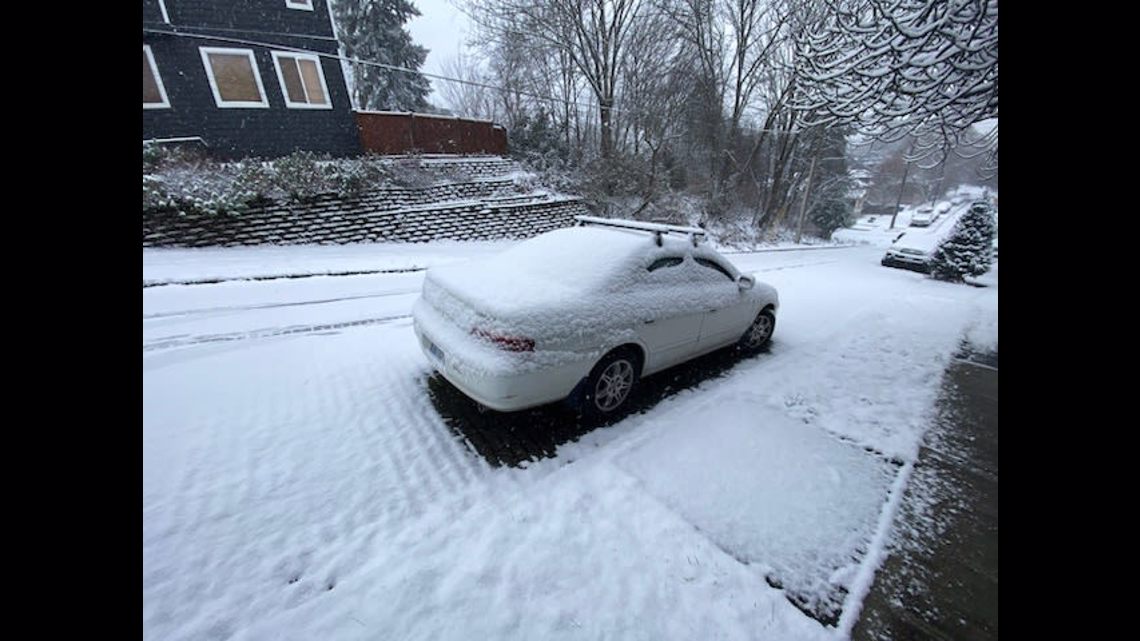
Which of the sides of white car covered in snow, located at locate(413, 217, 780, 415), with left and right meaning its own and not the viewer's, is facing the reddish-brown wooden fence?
left

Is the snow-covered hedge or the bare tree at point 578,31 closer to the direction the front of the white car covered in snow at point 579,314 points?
the bare tree

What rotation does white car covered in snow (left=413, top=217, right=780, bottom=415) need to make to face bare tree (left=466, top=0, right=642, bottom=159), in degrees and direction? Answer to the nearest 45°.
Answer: approximately 45° to its left

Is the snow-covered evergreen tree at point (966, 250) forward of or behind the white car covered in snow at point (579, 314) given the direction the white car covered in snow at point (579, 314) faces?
forward

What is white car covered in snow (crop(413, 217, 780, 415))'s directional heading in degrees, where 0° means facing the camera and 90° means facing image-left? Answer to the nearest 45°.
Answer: approximately 225°

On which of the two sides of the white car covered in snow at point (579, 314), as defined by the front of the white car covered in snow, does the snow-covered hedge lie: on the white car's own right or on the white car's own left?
on the white car's own left

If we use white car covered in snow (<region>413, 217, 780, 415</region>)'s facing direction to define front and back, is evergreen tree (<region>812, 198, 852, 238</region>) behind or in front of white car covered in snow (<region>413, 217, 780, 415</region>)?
in front
